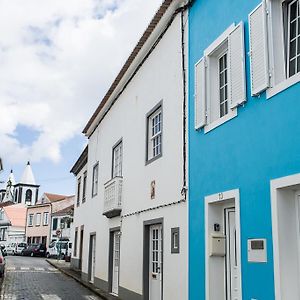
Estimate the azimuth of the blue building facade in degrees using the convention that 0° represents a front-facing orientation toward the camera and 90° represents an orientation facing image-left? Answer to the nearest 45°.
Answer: approximately 45°

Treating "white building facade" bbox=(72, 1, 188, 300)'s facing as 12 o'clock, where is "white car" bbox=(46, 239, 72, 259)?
The white car is roughly at 4 o'clock from the white building facade.

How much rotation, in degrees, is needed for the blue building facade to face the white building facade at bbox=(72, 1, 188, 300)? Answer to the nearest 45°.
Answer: approximately 90° to its right

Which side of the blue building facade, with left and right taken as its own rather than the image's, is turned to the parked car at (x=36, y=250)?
right

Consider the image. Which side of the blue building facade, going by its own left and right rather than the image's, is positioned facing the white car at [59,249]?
right
